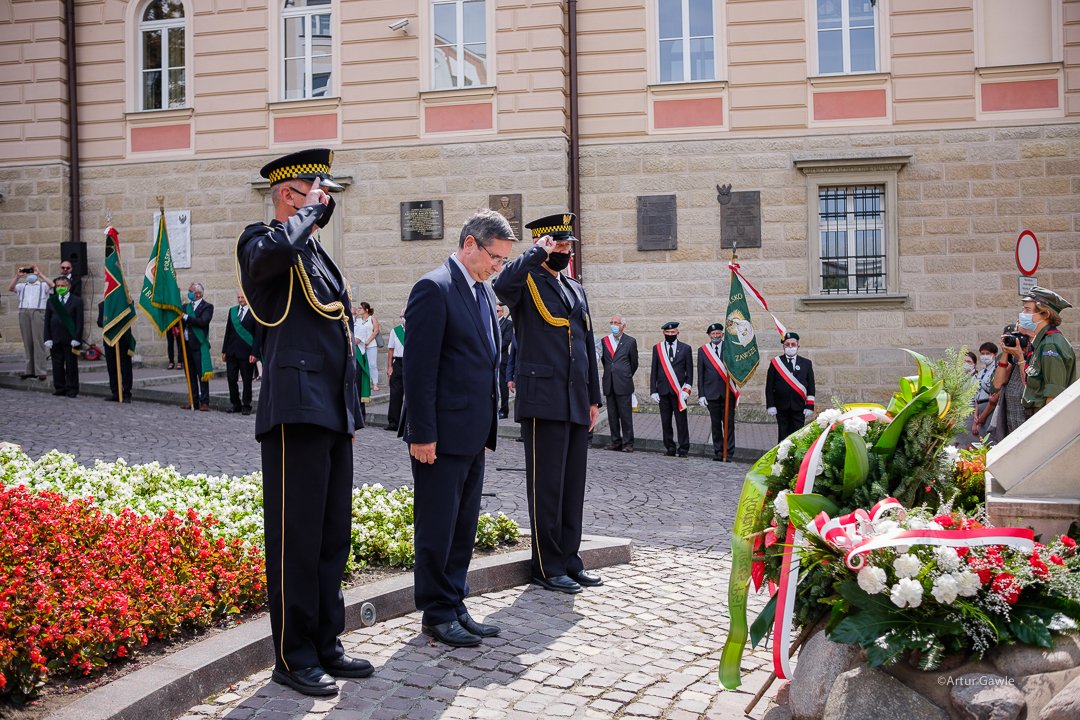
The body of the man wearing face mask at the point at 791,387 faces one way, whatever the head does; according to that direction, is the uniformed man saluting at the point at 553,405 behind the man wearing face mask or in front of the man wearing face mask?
in front

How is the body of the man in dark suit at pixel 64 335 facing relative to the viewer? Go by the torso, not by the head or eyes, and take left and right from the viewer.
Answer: facing the viewer

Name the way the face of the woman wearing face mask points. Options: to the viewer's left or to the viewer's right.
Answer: to the viewer's left

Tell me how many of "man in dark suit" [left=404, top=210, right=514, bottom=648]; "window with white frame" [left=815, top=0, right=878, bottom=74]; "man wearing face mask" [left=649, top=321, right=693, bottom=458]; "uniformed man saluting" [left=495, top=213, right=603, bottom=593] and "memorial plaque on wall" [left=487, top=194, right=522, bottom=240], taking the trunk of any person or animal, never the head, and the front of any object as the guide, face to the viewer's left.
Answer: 0

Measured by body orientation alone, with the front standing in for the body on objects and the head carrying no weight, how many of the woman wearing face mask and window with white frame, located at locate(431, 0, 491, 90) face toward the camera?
1

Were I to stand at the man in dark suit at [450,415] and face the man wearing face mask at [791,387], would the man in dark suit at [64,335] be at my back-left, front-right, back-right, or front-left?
front-left

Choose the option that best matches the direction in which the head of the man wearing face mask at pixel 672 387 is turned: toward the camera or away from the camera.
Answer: toward the camera

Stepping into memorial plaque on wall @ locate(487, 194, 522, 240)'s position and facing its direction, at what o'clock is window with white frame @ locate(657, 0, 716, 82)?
The window with white frame is roughly at 9 o'clock from the memorial plaque on wall.

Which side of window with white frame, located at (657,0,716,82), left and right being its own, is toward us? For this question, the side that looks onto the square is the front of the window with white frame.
front

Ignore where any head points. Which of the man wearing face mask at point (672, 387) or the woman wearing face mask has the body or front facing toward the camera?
the man wearing face mask
